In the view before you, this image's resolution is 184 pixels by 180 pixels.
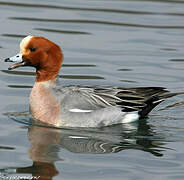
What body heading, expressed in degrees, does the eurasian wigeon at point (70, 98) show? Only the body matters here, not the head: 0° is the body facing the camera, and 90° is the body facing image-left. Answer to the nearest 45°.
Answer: approximately 90°
